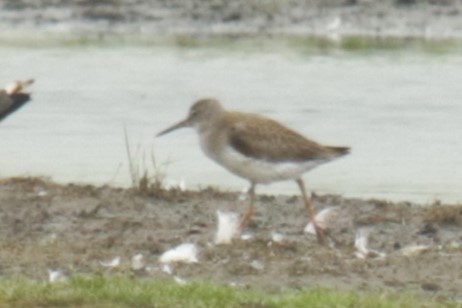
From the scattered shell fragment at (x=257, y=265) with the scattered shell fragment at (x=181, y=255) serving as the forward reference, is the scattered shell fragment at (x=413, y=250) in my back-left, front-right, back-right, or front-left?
back-right

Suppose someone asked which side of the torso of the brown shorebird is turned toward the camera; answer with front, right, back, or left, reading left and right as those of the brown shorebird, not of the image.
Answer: left

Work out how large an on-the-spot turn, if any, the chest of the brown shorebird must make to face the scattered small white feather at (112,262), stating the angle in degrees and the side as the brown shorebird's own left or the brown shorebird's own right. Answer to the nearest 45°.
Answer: approximately 45° to the brown shorebird's own left
